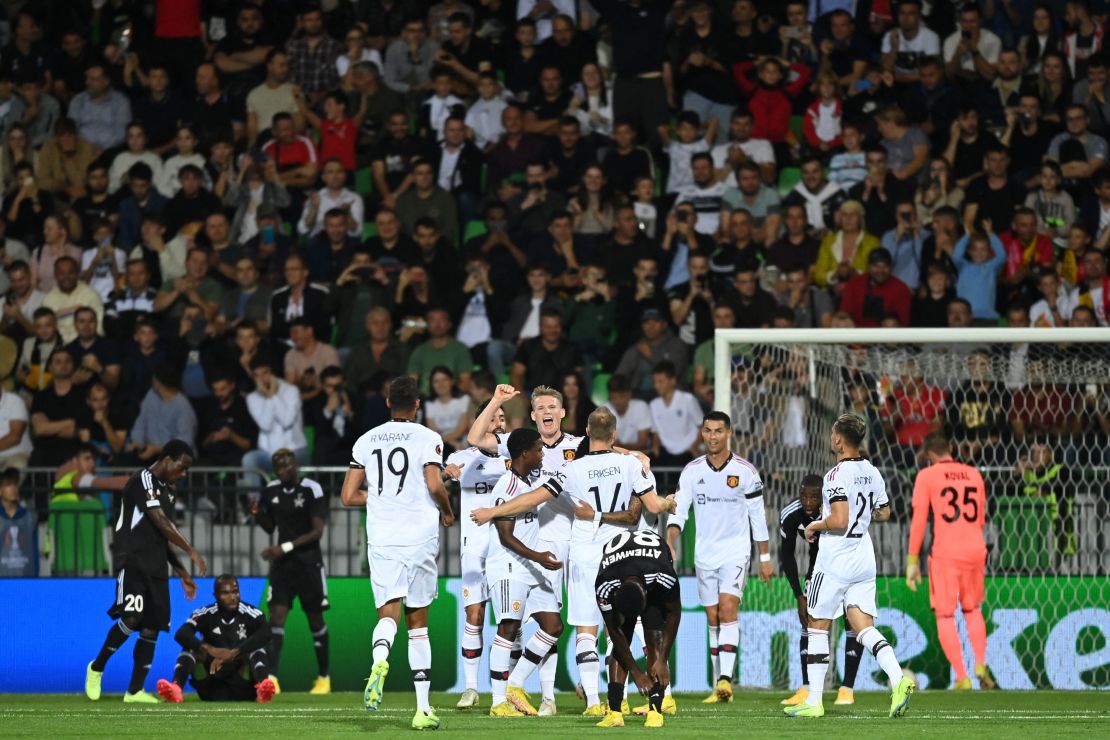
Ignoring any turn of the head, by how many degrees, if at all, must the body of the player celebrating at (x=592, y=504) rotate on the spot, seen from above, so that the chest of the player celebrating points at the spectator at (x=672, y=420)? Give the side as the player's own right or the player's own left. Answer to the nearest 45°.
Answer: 0° — they already face them

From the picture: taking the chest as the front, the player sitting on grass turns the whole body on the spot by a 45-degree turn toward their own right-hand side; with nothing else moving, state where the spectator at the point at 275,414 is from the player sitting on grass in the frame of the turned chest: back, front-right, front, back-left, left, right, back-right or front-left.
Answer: back-right

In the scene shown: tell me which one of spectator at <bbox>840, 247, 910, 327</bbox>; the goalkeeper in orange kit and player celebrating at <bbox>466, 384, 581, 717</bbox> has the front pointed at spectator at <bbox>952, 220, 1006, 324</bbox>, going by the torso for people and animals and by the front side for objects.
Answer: the goalkeeper in orange kit

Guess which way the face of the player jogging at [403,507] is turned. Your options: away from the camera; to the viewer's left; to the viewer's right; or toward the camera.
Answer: away from the camera

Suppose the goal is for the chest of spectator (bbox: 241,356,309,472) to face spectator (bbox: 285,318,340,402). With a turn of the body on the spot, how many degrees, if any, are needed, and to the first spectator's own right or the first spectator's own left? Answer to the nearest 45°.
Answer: approximately 135° to the first spectator's own left

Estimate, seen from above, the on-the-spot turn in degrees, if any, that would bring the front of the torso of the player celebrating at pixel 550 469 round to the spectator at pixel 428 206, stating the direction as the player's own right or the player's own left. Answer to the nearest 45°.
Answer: approximately 180°

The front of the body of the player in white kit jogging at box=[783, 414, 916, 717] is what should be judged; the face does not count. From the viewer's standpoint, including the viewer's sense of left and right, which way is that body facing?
facing away from the viewer and to the left of the viewer

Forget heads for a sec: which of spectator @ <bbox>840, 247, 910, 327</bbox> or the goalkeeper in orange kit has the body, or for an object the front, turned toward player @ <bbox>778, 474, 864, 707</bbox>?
the spectator

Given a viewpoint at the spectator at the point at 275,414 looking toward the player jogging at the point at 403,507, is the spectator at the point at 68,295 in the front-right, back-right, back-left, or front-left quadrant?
back-right
